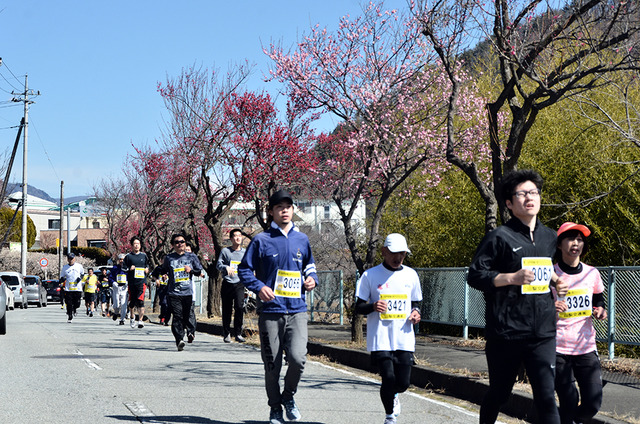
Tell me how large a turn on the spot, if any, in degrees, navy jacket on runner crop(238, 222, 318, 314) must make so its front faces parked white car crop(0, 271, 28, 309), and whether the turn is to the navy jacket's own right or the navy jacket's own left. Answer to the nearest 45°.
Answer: approximately 180°

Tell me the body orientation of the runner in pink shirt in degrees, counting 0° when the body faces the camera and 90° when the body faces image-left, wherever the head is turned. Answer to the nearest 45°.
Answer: approximately 0°

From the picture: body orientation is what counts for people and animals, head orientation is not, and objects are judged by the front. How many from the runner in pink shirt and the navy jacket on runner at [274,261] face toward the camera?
2

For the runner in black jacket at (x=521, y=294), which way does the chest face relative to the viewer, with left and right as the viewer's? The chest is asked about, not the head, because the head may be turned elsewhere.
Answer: facing the viewer and to the right of the viewer

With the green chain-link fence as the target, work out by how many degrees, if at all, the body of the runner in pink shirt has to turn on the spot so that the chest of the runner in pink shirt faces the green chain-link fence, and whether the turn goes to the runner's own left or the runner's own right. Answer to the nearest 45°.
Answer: approximately 180°

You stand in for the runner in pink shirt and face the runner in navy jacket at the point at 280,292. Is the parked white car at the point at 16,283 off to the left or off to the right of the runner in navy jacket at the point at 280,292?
right

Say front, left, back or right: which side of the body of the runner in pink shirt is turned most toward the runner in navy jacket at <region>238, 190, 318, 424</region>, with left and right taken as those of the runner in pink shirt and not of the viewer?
right

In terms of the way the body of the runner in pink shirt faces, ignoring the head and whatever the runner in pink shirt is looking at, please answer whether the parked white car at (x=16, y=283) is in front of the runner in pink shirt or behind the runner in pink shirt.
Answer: behind
